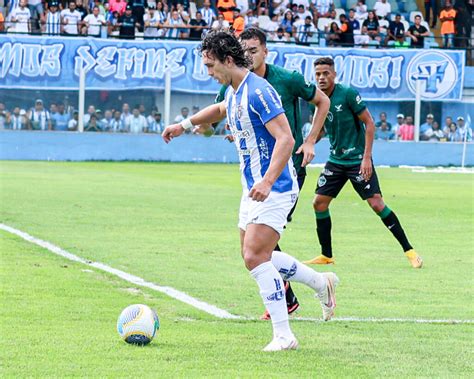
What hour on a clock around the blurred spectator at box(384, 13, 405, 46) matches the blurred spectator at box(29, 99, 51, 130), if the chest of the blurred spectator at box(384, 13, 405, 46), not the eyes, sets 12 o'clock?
the blurred spectator at box(29, 99, 51, 130) is roughly at 2 o'clock from the blurred spectator at box(384, 13, 405, 46).

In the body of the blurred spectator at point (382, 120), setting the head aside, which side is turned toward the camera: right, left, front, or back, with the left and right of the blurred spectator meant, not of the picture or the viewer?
front

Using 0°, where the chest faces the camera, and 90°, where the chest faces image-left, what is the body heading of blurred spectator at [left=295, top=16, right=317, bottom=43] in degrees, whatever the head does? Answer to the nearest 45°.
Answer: approximately 0°

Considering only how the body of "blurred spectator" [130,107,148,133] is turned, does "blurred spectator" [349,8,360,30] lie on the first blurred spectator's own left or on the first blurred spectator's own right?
on the first blurred spectator's own left

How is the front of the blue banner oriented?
toward the camera

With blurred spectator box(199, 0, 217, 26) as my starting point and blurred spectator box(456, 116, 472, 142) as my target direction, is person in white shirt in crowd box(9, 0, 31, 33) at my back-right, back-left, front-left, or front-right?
back-right

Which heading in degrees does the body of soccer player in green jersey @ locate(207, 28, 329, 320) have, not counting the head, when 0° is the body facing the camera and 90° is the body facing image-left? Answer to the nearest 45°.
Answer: approximately 45°

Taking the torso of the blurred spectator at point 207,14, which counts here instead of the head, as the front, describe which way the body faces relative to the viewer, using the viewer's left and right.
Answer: facing the viewer

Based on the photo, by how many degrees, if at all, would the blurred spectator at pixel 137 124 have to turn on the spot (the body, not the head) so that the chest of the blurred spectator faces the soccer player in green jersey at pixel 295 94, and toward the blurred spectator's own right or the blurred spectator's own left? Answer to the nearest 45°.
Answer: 0° — they already face them

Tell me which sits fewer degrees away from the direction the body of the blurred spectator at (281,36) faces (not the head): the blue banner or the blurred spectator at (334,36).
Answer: the blue banner
